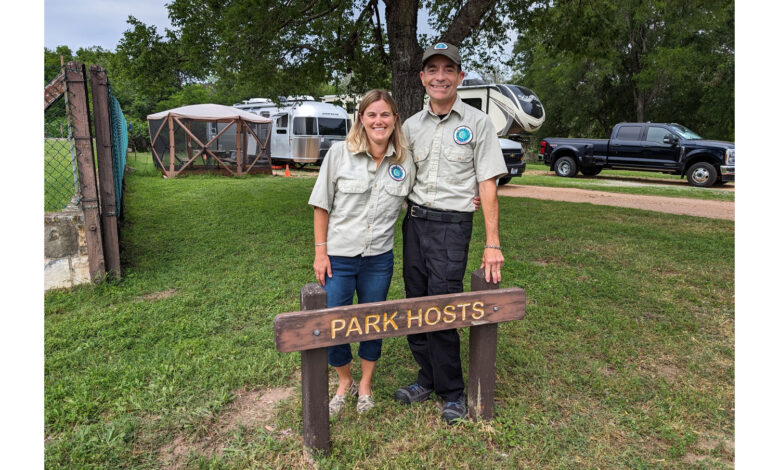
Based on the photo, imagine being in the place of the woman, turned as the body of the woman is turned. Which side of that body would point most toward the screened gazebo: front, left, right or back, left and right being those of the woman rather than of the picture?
back

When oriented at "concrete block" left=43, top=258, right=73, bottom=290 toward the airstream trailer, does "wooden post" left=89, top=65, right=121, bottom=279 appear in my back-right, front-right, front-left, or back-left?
front-right

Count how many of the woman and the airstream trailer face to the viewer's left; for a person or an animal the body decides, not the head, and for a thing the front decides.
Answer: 0

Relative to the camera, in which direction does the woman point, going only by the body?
toward the camera

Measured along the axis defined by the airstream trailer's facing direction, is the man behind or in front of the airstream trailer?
in front
